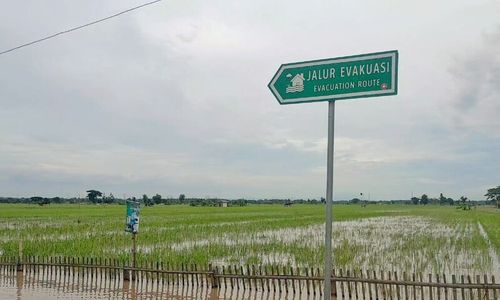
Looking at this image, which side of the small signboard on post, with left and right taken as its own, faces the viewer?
front

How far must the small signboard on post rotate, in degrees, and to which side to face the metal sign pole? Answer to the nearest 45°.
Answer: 0° — it already faces it

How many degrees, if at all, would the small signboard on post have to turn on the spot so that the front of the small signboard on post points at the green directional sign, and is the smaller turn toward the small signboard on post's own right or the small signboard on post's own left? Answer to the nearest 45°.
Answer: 0° — it already faces it
